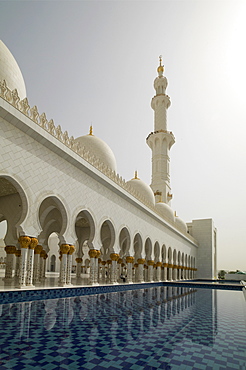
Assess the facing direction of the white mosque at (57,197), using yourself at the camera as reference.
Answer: facing the viewer and to the right of the viewer
